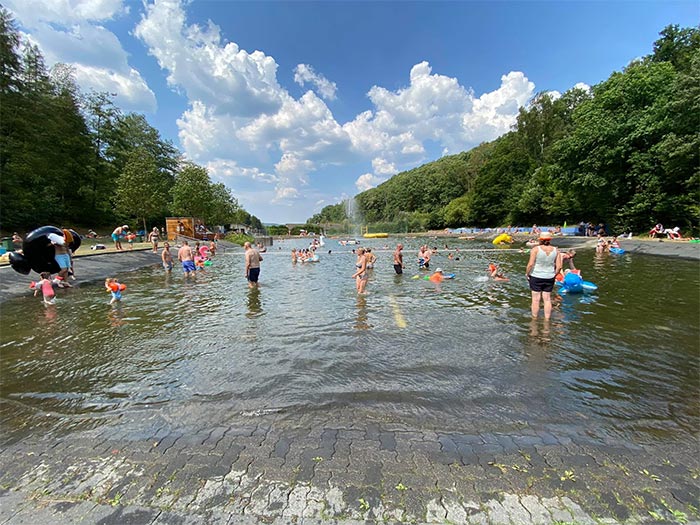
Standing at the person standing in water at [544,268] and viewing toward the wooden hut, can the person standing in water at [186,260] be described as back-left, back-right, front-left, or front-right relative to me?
front-left

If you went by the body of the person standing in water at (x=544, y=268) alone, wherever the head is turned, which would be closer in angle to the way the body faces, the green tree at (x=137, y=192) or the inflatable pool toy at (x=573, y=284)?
the inflatable pool toy

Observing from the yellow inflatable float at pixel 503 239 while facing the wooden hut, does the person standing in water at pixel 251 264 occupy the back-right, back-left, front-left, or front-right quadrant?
front-left

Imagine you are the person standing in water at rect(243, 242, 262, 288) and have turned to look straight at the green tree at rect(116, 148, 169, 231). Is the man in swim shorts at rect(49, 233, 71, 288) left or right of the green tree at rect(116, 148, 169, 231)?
left

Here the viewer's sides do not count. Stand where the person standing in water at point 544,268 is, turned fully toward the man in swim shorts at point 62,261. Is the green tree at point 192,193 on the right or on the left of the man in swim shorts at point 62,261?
right
